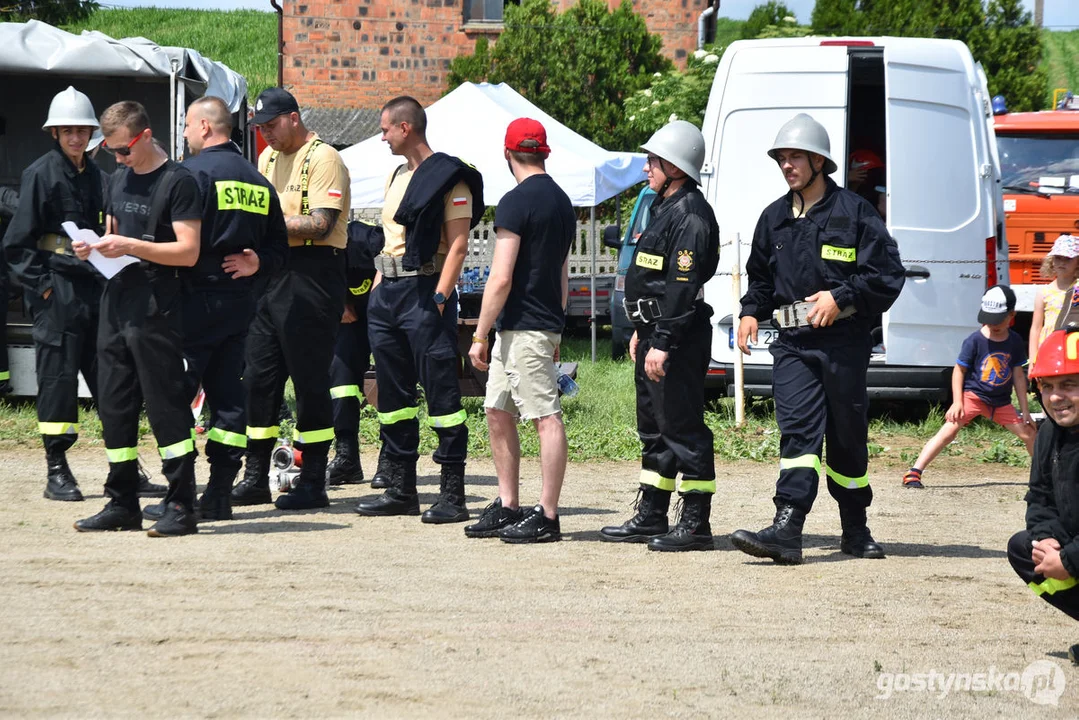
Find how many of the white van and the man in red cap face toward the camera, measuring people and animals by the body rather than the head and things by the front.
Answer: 0

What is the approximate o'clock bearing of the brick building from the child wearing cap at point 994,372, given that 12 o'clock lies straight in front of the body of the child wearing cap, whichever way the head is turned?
The brick building is roughly at 5 o'clock from the child wearing cap.

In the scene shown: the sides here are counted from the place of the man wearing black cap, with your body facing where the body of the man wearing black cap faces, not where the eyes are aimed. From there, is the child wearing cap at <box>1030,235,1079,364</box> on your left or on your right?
on your left

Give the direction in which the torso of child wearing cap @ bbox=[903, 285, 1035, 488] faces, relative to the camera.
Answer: toward the camera

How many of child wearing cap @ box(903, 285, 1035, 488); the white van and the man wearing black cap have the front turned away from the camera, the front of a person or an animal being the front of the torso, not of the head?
1

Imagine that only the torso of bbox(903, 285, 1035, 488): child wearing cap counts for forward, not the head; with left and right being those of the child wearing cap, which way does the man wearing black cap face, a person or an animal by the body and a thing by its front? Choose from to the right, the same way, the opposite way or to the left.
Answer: the same way

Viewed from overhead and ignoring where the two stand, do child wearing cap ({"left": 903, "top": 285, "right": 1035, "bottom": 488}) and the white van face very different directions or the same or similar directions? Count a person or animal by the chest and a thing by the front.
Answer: very different directions

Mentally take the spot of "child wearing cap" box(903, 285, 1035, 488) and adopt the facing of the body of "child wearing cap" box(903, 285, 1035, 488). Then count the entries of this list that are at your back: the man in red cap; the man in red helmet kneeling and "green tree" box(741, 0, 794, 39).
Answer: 1

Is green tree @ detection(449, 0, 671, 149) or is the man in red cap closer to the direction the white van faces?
the green tree

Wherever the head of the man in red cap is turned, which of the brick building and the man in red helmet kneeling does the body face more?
the brick building

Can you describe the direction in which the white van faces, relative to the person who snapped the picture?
facing away from the viewer

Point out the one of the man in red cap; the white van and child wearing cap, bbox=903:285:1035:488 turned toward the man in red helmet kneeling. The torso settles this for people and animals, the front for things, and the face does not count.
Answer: the child wearing cap

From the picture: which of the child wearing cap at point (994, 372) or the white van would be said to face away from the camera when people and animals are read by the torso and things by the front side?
the white van

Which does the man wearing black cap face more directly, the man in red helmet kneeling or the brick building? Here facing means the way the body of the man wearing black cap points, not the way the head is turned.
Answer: the man in red helmet kneeling

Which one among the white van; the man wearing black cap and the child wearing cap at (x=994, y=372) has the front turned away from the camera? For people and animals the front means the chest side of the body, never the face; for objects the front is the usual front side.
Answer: the white van

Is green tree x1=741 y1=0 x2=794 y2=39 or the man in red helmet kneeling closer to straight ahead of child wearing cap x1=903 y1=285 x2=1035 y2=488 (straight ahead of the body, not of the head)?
the man in red helmet kneeling

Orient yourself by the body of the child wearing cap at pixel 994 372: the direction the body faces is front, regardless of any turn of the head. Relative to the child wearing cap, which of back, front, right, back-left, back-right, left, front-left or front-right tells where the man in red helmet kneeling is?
front

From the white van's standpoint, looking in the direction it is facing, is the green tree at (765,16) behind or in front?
in front

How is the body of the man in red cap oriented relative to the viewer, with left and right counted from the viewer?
facing away from the viewer and to the left of the viewer

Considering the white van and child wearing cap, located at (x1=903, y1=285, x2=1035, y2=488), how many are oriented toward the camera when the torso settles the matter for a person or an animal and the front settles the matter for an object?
1
